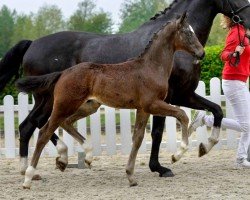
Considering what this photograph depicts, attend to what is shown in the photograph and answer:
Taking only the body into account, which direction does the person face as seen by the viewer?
to the viewer's right

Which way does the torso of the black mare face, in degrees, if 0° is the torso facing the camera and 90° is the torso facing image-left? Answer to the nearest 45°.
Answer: approximately 270°

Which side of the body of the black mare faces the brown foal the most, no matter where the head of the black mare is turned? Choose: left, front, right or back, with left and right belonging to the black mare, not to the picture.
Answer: right

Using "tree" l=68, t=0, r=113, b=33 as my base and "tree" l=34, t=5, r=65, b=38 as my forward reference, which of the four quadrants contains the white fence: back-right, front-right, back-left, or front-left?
back-left

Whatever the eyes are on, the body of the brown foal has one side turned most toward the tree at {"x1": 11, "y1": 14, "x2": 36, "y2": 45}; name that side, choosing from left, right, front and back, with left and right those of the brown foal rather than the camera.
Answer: left

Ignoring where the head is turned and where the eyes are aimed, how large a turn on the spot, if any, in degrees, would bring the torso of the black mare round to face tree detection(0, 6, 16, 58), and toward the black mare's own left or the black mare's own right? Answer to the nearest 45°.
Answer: approximately 90° to the black mare's own left

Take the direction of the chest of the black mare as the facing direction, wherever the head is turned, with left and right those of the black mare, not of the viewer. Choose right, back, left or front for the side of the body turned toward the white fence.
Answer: left

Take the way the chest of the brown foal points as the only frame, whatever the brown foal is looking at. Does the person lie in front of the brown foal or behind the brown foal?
in front

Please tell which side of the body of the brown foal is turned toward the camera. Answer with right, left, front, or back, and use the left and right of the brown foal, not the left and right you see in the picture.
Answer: right

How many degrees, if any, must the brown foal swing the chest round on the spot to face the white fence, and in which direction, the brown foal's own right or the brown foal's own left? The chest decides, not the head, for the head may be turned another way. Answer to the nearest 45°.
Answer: approximately 90° to the brown foal's own left

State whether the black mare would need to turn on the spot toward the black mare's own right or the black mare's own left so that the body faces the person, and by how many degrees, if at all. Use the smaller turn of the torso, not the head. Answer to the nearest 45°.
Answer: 0° — it already faces them

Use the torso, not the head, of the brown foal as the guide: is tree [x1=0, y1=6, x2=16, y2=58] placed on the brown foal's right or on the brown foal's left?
on the brown foal's left
